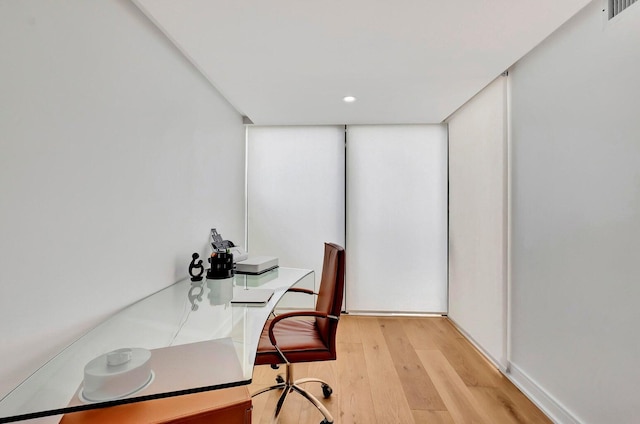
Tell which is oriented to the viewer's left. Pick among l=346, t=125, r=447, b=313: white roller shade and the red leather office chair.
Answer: the red leather office chair

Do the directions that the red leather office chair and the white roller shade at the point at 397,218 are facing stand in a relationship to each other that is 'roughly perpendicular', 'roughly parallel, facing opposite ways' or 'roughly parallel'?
roughly perpendicular

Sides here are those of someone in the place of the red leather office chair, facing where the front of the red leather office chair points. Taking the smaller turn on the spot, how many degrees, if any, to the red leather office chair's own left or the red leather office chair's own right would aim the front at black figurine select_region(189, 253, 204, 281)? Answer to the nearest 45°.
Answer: approximately 45° to the red leather office chair's own right

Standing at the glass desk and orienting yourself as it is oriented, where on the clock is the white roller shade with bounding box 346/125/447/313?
The white roller shade is roughly at 11 o'clock from the glass desk.

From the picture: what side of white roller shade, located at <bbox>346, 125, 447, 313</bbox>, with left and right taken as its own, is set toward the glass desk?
front

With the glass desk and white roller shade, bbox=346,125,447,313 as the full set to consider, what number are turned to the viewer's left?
0

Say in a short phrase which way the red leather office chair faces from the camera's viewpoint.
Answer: facing to the left of the viewer

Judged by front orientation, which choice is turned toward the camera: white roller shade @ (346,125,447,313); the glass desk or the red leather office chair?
the white roller shade

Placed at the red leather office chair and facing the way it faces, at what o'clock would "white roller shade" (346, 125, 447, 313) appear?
The white roller shade is roughly at 4 o'clock from the red leather office chair.

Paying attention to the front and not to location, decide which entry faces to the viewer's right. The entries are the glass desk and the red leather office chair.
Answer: the glass desk

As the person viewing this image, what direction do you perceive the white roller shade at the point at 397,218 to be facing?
facing the viewer

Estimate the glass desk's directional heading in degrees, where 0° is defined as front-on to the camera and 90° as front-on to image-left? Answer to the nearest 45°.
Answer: approximately 270°

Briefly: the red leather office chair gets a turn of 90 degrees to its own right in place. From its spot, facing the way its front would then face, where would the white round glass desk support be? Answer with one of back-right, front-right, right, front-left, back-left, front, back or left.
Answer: back-left

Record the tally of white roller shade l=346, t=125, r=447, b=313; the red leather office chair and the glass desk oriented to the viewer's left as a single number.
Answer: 1
